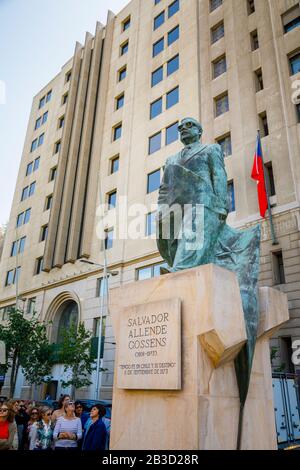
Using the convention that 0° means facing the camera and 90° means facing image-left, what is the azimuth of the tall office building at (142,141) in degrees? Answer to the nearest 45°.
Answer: approximately 45°

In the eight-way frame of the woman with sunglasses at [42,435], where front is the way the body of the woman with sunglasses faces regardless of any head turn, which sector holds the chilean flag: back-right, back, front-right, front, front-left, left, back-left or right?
left

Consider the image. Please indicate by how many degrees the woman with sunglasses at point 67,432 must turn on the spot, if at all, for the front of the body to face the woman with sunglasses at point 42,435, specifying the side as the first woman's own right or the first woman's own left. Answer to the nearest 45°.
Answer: approximately 135° to the first woman's own right

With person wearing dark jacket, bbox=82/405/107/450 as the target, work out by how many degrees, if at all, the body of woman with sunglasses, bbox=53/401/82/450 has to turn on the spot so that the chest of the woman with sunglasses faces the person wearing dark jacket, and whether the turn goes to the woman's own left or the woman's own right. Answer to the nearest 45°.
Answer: approximately 45° to the woman's own left

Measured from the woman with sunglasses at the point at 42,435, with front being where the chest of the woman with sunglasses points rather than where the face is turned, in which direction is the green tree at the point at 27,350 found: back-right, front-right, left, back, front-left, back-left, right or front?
back-left

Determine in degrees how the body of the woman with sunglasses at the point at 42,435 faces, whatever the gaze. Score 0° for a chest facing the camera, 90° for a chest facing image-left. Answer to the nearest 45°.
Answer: approximately 315°

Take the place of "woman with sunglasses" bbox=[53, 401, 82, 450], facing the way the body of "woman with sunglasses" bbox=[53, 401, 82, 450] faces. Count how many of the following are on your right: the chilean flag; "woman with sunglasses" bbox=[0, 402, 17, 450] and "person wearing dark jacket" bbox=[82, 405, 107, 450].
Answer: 1

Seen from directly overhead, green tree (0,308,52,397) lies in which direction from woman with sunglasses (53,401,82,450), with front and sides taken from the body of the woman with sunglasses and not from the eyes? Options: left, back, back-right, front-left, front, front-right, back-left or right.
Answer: back

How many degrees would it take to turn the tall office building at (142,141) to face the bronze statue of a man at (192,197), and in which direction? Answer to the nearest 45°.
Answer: approximately 45° to its left
